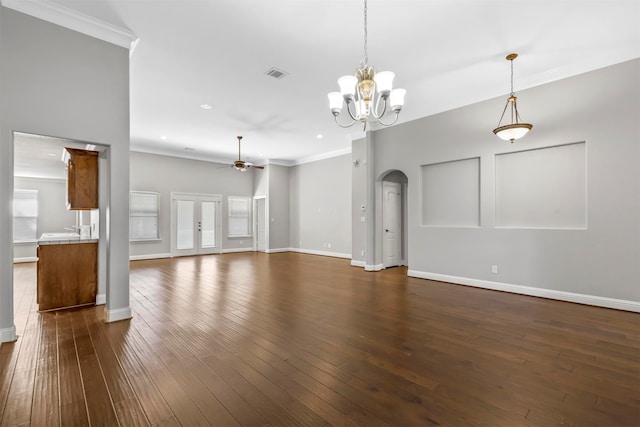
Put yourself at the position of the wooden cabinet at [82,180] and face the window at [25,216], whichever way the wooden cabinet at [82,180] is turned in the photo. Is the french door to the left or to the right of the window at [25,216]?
right

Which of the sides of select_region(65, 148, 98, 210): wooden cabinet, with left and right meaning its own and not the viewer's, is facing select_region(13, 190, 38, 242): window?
right

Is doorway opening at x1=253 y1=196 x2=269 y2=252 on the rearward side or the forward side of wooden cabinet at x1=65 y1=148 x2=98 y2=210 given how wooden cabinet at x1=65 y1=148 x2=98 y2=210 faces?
on the rearward side
